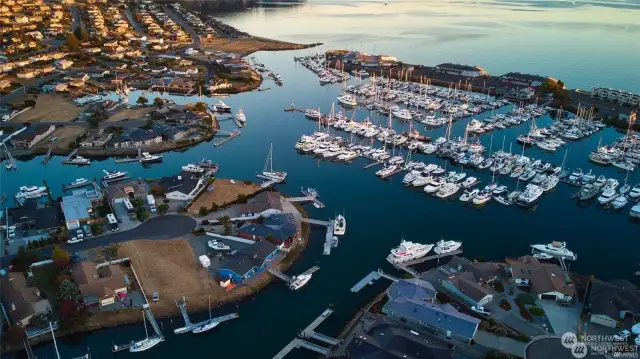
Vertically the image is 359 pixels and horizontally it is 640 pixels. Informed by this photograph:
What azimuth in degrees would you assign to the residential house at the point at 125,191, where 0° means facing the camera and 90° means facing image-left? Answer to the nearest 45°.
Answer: approximately 0°

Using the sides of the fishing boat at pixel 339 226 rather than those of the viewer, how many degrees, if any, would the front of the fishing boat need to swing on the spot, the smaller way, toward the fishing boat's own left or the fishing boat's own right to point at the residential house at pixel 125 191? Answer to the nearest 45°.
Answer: approximately 90° to the fishing boat's own left

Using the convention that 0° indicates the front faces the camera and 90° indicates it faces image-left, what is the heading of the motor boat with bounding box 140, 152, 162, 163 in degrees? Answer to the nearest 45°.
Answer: approximately 270°

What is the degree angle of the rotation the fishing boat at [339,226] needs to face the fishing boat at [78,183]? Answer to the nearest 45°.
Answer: approximately 90° to its left

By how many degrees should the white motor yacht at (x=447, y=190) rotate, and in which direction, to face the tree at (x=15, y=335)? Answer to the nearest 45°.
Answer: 0° — it already faces it

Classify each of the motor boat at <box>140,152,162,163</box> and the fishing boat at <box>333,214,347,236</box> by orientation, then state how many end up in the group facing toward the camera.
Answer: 0

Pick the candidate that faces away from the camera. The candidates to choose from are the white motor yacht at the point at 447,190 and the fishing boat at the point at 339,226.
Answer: the fishing boat

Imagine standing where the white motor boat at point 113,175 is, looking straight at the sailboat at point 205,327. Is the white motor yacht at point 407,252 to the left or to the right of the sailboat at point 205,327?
left
